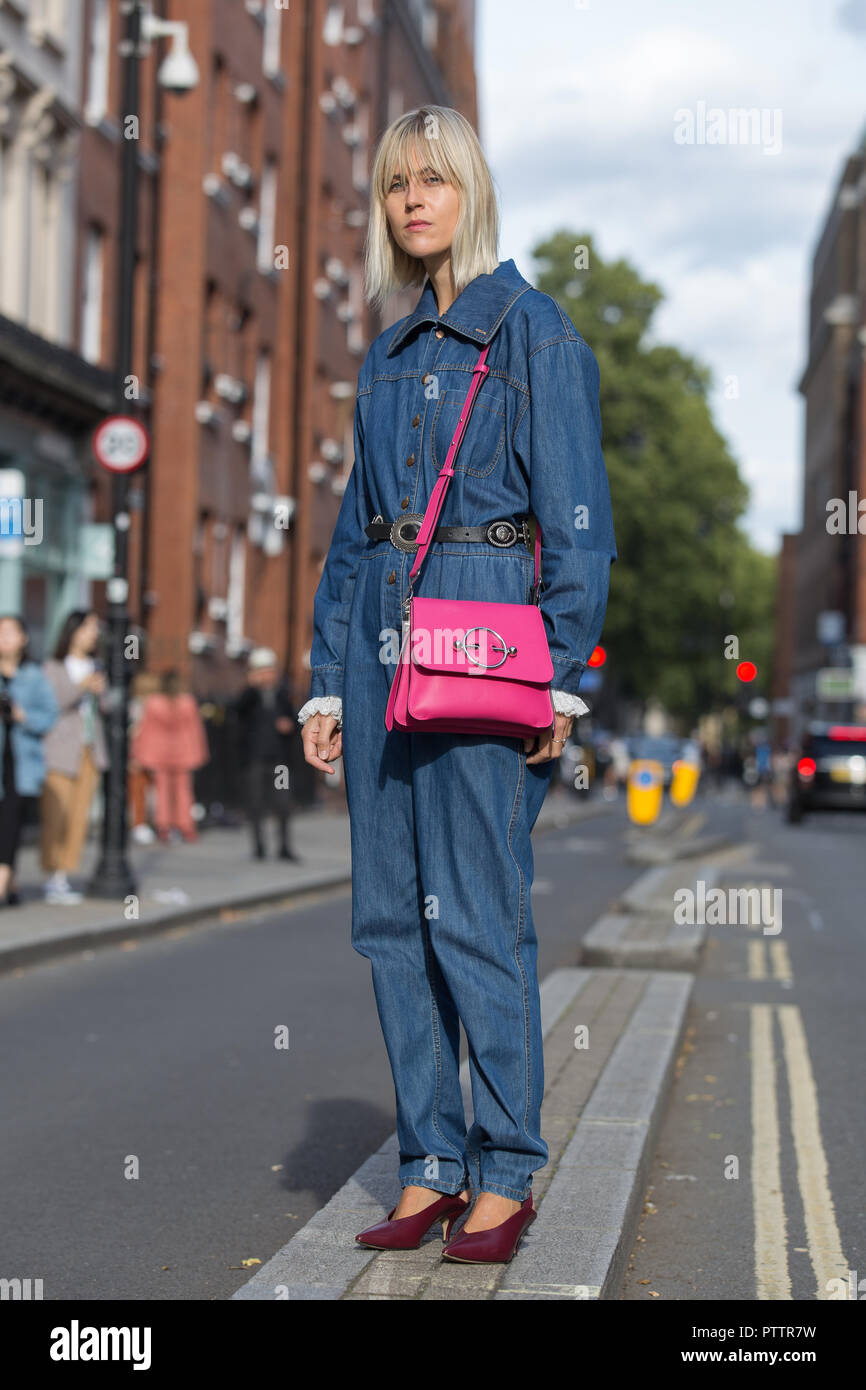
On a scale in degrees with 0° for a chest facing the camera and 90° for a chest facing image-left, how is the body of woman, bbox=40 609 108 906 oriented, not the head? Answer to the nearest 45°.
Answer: approximately 315°

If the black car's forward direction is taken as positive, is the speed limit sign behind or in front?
behind

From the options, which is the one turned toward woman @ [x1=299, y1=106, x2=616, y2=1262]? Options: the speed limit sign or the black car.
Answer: the speed limit sign

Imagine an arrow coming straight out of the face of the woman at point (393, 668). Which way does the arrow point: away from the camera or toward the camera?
toward the camera

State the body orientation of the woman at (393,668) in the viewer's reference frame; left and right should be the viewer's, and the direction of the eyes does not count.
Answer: facing the viewer and to the left of the viewer

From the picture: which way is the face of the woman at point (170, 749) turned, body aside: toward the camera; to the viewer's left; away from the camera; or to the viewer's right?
away from the camera

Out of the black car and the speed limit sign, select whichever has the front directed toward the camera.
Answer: the speed limit sign

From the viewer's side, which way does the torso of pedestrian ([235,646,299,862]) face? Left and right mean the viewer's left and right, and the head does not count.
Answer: facing the viewer

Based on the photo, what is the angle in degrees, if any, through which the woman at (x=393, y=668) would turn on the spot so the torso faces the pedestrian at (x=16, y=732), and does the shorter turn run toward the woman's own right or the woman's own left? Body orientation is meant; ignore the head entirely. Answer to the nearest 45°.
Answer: approximately 135° to the woman's own right

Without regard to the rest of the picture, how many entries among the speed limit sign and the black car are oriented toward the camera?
1

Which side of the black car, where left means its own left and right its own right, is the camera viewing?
back

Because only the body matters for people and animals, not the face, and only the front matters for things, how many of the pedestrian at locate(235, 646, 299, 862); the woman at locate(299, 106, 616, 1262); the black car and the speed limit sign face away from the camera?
1

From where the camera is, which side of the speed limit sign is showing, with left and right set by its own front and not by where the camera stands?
front

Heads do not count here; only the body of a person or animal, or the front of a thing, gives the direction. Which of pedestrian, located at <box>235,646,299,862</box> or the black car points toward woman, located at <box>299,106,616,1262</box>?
the pedestrian

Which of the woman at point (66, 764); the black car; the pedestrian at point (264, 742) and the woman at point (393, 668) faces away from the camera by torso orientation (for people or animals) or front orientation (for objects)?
the black car

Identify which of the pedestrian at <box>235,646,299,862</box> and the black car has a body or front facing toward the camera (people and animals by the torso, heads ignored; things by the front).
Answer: the pedestrian

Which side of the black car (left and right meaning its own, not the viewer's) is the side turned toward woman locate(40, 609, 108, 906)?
back

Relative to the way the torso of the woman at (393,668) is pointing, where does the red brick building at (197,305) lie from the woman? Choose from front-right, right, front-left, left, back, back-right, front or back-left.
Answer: back-right
